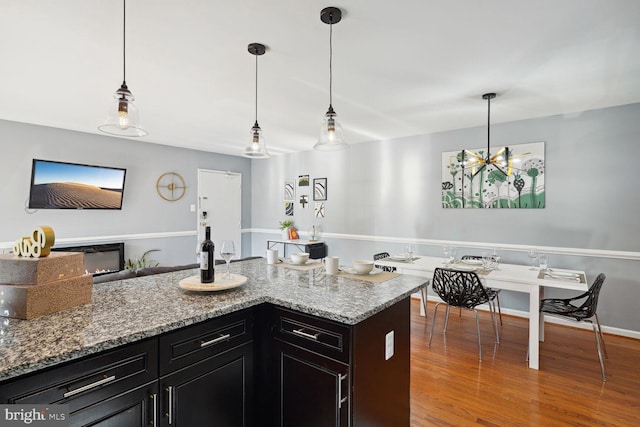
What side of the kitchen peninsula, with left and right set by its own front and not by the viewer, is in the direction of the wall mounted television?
back

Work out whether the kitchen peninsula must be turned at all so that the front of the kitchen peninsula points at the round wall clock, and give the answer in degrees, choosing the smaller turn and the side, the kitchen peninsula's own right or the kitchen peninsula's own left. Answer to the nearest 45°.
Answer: approximately 135° to the kitchen peninsula's own left

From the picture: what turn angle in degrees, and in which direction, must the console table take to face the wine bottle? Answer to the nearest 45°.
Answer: approximately 45° to its left

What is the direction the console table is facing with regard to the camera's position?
facing the viewer and to the left of the viewer

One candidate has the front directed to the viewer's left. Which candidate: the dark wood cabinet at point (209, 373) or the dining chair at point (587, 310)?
the dining chair

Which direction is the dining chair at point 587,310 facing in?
to the viewer's left

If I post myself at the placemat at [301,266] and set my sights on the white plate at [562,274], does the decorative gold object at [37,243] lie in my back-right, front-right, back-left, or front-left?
back-right

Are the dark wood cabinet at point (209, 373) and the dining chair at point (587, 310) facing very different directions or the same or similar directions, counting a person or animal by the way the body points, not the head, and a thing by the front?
very different directions

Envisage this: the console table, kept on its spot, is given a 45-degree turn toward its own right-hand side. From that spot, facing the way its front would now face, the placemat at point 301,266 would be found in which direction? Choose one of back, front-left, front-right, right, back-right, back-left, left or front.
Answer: left

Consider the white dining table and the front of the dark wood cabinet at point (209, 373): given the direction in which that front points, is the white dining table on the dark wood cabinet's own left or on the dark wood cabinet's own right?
on the dark wood cabinet's own left

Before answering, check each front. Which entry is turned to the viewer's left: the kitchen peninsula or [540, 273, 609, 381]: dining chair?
the dining chair

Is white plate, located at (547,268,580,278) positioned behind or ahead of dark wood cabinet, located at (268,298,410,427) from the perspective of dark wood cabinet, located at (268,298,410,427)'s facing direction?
behind

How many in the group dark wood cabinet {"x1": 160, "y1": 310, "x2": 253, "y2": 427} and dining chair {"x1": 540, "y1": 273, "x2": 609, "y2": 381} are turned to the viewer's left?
1

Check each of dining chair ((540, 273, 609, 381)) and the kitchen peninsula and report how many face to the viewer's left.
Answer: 1

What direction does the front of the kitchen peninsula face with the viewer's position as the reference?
facing the viewer and to the right of the viewer
